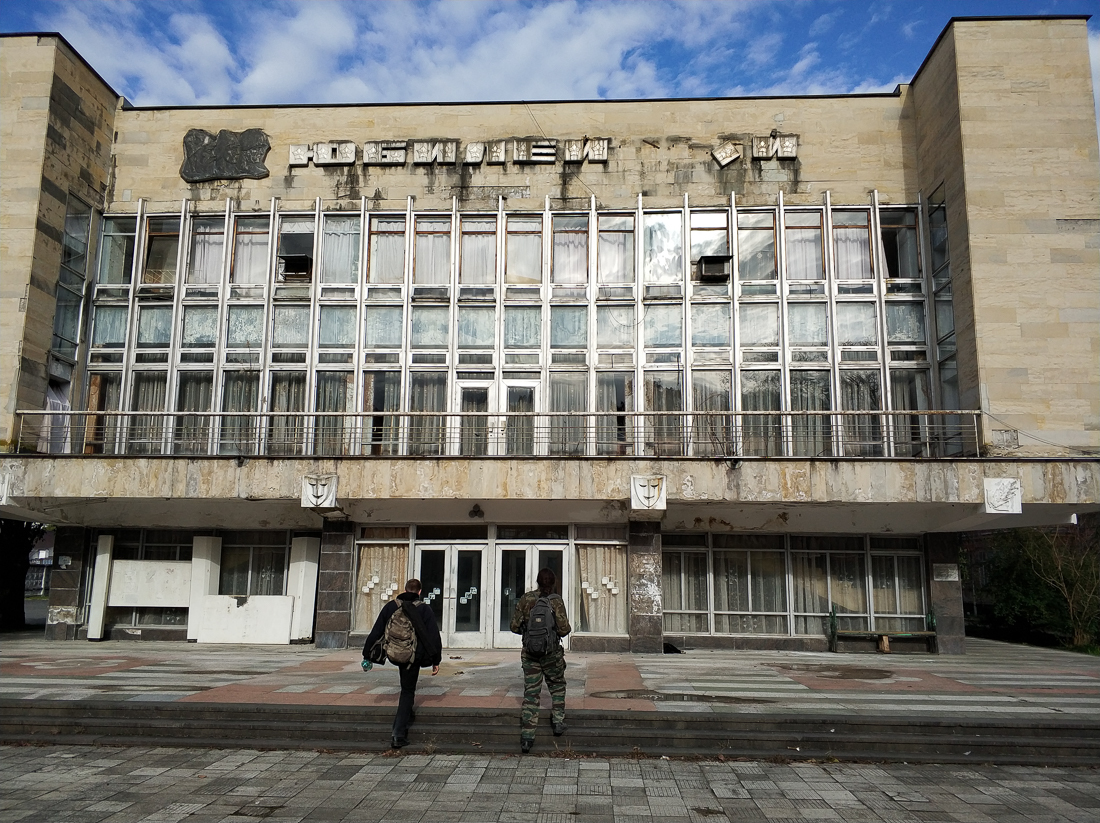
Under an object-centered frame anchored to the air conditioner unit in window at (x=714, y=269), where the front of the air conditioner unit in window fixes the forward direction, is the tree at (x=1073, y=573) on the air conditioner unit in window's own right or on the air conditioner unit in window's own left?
on the air conditioner unit in window's own left

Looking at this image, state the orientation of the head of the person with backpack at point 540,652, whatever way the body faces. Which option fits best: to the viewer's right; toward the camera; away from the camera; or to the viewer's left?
away from the camera

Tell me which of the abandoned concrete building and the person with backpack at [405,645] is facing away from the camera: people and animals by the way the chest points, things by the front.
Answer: the person with backpack

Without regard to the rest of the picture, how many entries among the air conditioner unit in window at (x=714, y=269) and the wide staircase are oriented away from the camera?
0

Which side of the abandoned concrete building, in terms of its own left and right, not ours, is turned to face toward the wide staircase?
front

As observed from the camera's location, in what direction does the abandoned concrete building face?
facing the viewer

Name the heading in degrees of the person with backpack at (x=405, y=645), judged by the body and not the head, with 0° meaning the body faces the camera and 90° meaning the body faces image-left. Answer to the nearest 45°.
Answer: approximately 180°

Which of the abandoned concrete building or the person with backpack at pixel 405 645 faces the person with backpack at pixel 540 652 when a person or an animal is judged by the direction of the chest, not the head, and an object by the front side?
the abandoned concrete building

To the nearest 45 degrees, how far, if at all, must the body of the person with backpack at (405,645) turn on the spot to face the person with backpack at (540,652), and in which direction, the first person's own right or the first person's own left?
approximately 90° to the first person's own right

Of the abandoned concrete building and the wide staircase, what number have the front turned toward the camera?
2

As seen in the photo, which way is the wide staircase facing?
toward the camera
